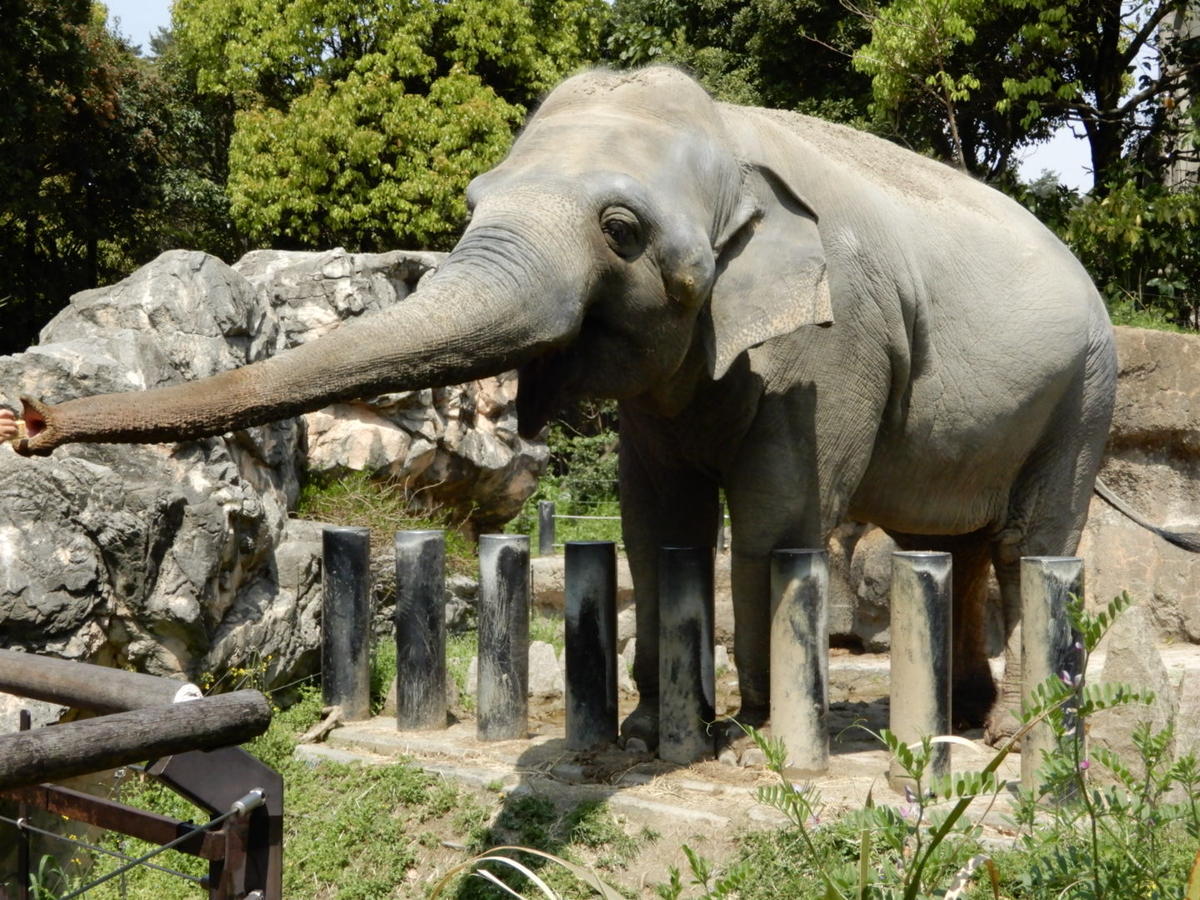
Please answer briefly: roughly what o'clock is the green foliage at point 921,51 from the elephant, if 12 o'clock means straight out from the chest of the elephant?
The green foliage is roughly at 5 o'clock from the elephant.

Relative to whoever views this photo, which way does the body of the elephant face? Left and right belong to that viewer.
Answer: facing the viewer and to the left of the viewer

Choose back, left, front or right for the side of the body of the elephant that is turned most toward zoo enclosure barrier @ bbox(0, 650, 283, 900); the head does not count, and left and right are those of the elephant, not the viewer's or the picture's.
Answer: front

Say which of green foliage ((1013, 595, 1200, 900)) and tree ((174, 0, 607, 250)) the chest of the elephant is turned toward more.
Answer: the green foliage

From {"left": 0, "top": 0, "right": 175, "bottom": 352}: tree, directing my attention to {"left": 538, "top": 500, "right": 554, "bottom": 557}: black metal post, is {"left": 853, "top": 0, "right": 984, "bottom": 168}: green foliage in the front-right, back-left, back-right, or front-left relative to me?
front-left

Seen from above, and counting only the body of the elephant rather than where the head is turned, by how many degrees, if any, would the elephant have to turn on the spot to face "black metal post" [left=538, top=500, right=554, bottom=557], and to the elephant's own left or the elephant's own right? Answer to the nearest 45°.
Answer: approximately 135° to the elephant's own right

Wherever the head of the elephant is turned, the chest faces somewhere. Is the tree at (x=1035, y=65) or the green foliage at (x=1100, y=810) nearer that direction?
the green foliage

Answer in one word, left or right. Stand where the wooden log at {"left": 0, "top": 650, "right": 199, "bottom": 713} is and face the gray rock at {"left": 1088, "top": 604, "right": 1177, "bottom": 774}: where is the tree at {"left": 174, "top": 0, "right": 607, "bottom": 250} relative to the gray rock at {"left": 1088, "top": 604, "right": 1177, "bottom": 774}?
left

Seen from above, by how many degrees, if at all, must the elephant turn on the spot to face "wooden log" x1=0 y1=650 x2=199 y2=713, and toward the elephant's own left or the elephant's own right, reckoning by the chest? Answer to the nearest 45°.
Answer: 0° — it already faces it

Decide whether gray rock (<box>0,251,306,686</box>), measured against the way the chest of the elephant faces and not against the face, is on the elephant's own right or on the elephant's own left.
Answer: on the elephant's own right

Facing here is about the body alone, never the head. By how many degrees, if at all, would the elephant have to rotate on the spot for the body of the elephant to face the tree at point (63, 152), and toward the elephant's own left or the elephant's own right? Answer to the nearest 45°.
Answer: approximately 90° to the elephant's own right

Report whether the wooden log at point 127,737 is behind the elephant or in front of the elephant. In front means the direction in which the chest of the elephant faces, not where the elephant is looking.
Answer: in front

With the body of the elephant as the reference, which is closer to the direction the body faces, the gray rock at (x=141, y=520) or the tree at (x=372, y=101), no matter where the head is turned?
the gray rock

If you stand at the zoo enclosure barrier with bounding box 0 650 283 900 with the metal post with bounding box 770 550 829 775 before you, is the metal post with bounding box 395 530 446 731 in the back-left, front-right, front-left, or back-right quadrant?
front-left
